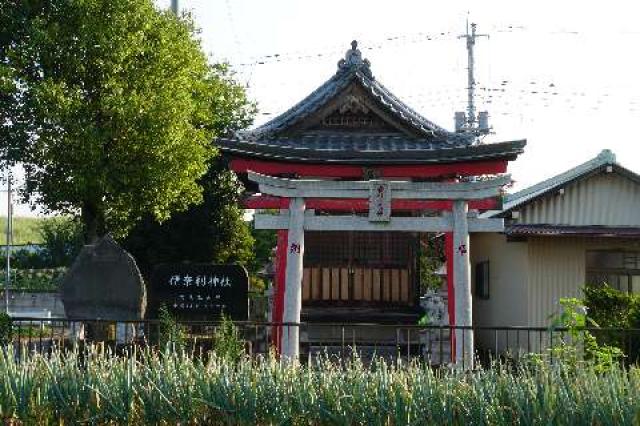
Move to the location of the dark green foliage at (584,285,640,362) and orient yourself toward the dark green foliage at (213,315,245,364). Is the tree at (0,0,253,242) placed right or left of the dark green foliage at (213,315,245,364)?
right

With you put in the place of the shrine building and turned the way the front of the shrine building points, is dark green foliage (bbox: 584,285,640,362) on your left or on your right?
on your left

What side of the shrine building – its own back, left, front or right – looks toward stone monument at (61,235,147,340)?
right

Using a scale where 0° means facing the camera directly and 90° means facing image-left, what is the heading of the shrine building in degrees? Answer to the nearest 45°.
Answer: approximately 0°

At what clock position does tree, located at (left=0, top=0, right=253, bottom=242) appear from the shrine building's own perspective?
The tree is roughly at 4 o'clock from the shrine building.

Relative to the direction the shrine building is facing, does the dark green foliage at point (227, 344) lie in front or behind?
in front
